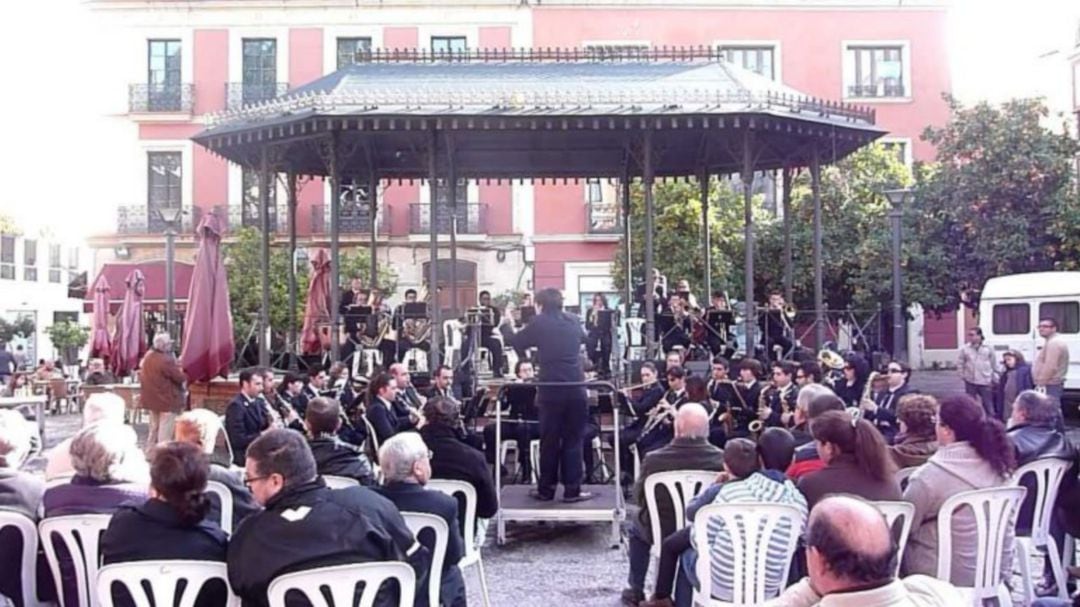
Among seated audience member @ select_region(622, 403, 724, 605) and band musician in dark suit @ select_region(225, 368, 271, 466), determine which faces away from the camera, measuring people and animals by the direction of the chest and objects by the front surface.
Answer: seated audience member @ select_region(622, 403, 724, 605)

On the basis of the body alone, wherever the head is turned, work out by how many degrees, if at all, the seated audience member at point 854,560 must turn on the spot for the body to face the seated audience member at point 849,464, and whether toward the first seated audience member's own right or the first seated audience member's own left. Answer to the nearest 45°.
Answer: approximately 45° to the first seated audience member's own right

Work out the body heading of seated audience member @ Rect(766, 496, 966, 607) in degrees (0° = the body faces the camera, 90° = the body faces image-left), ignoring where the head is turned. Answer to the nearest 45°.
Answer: approximately 135°

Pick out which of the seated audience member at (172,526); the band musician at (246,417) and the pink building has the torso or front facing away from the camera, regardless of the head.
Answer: the seated audience member at (172,526)

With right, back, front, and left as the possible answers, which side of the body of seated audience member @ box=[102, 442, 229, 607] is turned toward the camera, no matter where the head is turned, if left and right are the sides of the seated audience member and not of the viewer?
back

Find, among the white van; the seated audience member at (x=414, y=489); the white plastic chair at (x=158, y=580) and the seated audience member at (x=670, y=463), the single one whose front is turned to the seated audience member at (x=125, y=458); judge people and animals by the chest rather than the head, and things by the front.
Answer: the white plastic chair

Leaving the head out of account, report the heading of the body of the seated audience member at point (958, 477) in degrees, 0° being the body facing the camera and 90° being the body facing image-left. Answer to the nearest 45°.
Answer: approximately 135°

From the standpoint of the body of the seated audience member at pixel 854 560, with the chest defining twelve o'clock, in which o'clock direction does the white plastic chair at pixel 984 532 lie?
The white plastic chair is roughly at 2 o'clock from the seated audience member.

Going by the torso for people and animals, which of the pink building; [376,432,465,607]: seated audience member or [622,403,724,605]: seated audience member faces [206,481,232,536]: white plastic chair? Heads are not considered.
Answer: the pink building

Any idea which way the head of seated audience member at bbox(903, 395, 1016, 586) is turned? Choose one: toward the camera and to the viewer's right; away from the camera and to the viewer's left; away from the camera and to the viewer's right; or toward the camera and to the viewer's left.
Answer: away from the camera and to the viewer's left

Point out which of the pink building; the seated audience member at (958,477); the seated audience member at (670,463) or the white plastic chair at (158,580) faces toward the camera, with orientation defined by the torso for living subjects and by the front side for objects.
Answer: the pink building

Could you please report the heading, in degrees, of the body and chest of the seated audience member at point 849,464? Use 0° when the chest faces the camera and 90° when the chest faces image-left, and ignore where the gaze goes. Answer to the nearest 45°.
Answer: approximately 135°
